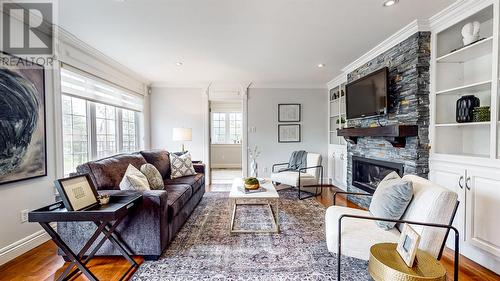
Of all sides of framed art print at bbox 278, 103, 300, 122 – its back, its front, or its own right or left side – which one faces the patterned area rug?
front

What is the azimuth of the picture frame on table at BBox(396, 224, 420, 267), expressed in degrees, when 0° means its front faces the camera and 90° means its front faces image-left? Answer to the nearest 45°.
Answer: approximately 45°

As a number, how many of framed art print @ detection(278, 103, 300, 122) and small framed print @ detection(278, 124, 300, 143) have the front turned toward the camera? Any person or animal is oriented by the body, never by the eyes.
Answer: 2

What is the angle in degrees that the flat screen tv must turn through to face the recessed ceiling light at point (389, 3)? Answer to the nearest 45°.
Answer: approximately 45° to its left

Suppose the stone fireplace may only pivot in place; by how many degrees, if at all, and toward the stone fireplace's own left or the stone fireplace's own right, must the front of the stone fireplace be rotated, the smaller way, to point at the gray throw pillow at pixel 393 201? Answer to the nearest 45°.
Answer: approximately 45° to the stone fireplace's own left

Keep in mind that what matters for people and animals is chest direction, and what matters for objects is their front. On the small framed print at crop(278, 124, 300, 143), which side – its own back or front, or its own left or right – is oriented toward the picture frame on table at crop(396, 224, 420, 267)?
front

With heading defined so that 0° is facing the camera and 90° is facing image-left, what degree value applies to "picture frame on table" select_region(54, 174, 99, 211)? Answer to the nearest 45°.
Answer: approximately 315°

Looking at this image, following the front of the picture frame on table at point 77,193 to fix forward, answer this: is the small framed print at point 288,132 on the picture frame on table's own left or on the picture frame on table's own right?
on the picture frame on table's own left

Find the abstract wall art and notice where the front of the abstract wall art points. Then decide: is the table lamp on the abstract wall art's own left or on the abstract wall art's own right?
on the abstract wall art's own left

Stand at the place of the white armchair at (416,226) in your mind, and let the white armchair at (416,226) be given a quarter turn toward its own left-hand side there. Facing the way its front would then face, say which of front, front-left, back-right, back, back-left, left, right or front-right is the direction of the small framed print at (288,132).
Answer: back
